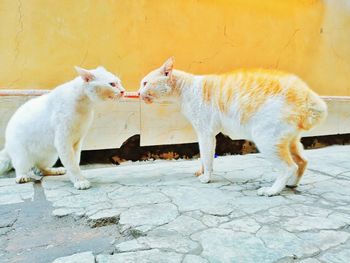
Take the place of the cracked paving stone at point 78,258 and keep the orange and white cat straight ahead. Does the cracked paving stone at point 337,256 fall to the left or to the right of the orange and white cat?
right

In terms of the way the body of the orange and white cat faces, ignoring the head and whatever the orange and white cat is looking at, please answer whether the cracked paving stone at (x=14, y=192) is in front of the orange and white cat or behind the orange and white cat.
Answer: in front

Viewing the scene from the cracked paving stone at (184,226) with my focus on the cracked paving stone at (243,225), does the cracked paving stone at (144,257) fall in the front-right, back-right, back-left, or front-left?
back-right

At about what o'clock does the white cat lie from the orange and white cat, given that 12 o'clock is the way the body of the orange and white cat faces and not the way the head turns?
The white cat is roughly at 12 o'clock from the orange and white cat.

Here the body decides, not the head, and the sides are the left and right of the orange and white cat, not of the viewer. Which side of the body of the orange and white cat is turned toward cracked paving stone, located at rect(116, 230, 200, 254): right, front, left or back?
left

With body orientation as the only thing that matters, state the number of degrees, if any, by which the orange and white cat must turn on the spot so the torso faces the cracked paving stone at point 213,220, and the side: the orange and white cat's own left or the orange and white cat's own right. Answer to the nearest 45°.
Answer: approximately 90° to the orange and white cat's own left

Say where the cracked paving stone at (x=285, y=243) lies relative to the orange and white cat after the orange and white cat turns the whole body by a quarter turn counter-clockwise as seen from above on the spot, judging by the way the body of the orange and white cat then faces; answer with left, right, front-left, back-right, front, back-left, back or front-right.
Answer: front

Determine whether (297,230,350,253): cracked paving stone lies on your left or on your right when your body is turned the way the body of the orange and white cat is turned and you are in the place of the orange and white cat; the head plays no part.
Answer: on your left

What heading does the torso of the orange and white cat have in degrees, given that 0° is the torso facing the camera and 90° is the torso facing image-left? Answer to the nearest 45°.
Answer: approximately 90°
